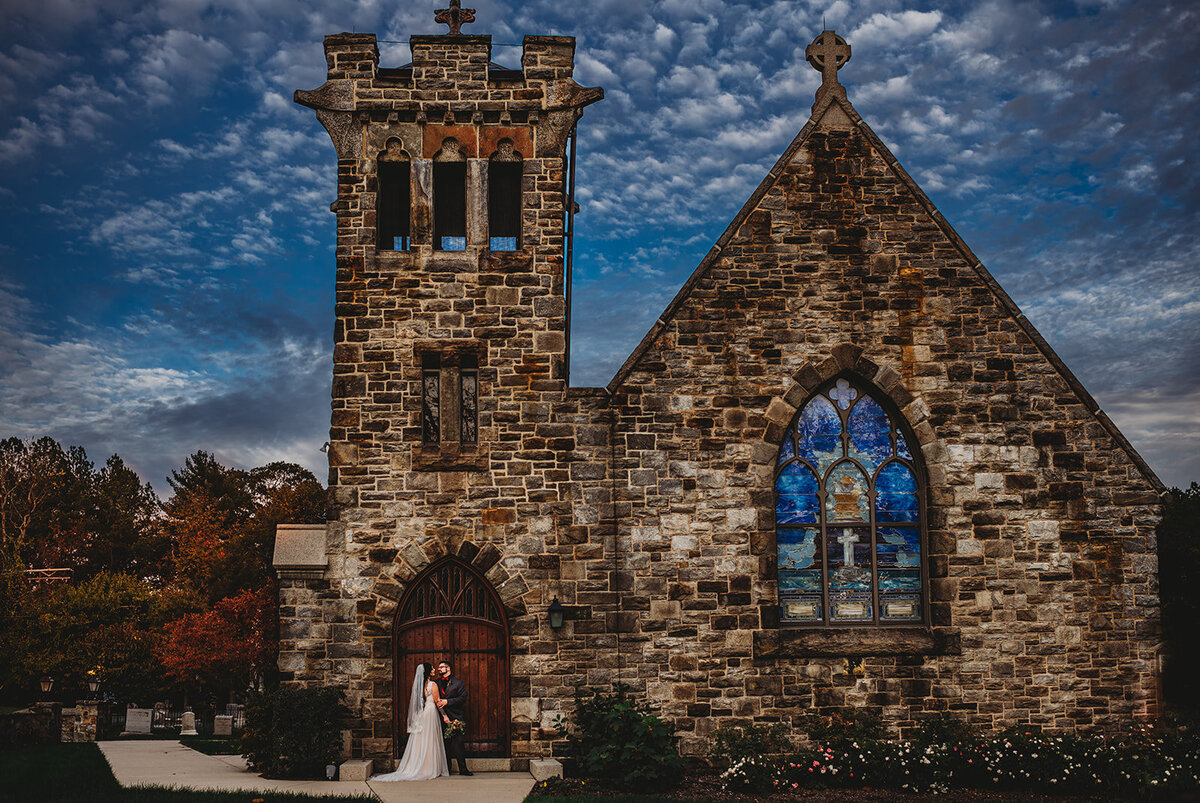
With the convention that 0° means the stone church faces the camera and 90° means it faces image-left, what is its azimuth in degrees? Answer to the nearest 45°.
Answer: approximately 0°

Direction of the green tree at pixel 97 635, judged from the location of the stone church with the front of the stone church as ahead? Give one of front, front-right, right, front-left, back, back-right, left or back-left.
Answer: back-right

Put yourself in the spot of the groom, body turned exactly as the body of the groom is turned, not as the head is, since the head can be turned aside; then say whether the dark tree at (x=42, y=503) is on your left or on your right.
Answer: on your right

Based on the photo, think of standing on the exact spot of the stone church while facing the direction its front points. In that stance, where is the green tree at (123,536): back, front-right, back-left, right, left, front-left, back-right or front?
back-right

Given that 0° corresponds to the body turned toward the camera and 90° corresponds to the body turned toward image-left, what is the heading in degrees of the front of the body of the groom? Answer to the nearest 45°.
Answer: approximately 45°

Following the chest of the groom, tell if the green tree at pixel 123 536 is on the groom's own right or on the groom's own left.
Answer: on the groom's own right
